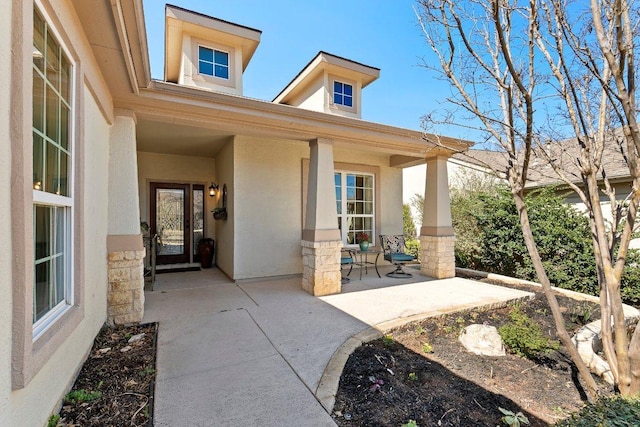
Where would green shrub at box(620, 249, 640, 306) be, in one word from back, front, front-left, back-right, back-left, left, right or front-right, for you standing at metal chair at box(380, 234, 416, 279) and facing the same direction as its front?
front-left

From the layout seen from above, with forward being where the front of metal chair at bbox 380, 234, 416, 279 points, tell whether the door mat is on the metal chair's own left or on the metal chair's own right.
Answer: on the metal chair's own right

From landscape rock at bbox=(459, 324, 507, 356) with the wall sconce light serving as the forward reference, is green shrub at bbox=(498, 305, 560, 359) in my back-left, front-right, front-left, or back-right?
back-right

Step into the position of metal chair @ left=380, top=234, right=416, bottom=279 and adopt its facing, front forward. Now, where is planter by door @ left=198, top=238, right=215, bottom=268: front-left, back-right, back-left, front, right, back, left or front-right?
back-right

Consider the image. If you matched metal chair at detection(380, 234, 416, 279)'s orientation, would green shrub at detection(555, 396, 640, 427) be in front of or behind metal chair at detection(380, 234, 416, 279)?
in front

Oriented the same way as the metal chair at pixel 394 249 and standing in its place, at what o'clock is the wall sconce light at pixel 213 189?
The wall sconce light is roughly at 4 o'clock from the metal chair.
